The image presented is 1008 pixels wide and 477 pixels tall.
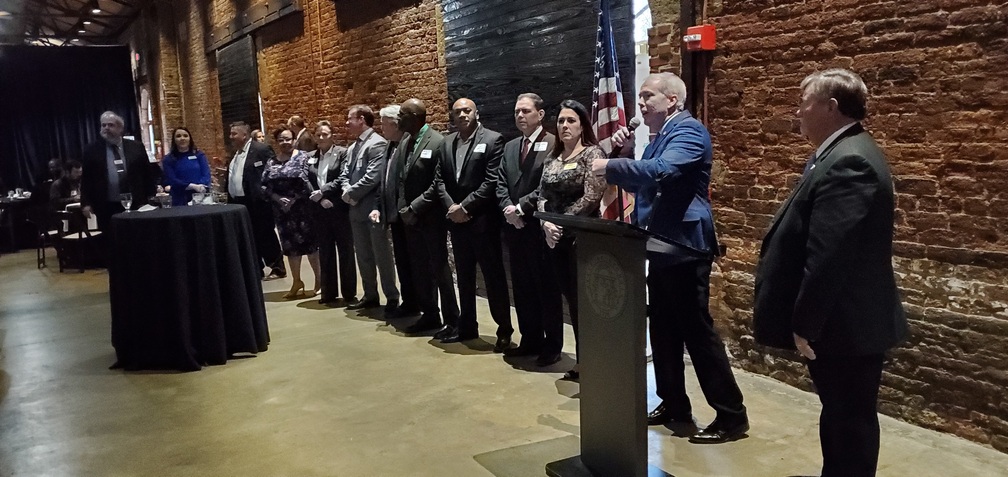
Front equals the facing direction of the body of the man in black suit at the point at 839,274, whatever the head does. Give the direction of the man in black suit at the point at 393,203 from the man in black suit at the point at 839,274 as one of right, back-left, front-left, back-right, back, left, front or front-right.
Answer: front-right

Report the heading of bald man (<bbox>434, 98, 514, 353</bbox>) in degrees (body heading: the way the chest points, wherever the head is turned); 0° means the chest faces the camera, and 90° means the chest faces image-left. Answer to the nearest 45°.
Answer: approximately 45°

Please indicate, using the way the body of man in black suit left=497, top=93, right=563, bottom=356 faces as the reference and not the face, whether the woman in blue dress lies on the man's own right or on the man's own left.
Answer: on the man's own right

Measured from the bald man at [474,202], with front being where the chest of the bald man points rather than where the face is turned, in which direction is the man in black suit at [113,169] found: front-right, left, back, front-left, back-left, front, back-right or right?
right

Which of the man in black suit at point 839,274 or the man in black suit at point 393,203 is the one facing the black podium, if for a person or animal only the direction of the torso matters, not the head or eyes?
the man in black suit at point 839,274

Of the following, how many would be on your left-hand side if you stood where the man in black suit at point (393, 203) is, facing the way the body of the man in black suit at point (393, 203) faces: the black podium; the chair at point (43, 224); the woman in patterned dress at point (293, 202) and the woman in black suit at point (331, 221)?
1

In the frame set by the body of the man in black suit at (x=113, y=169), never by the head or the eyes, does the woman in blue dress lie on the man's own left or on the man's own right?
on the man's own left

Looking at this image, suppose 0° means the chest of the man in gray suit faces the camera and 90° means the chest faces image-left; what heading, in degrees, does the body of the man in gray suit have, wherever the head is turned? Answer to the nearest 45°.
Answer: approximately 45°

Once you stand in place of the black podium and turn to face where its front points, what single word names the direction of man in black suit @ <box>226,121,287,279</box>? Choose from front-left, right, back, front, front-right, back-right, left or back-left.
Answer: right

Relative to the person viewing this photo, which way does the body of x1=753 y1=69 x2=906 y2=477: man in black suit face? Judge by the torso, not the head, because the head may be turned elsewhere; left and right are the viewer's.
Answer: facing to the left of the viewer

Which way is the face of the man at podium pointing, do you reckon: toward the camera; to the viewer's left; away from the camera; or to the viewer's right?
to the viewer's left
